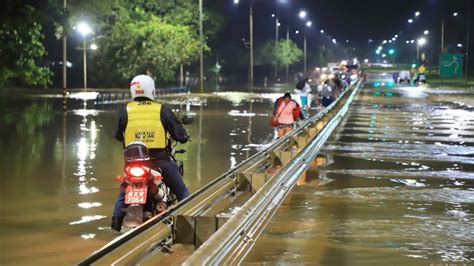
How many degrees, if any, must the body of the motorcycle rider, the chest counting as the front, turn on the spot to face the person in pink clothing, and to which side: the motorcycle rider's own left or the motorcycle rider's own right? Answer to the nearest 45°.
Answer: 0° — they already face them

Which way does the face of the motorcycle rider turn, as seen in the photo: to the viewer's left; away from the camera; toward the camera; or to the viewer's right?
away from the camera

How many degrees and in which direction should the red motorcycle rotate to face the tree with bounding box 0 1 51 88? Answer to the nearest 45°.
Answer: approximately 45° to its left

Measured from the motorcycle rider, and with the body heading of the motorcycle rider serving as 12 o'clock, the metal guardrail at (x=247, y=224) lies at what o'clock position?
The metal guardrail is roughly at 4 o'clock from the motorcycle rider.

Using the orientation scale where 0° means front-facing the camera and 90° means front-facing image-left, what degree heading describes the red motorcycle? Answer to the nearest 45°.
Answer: approximately 225°

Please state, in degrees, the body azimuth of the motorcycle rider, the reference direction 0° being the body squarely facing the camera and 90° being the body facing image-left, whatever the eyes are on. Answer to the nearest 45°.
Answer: approximately 180°
